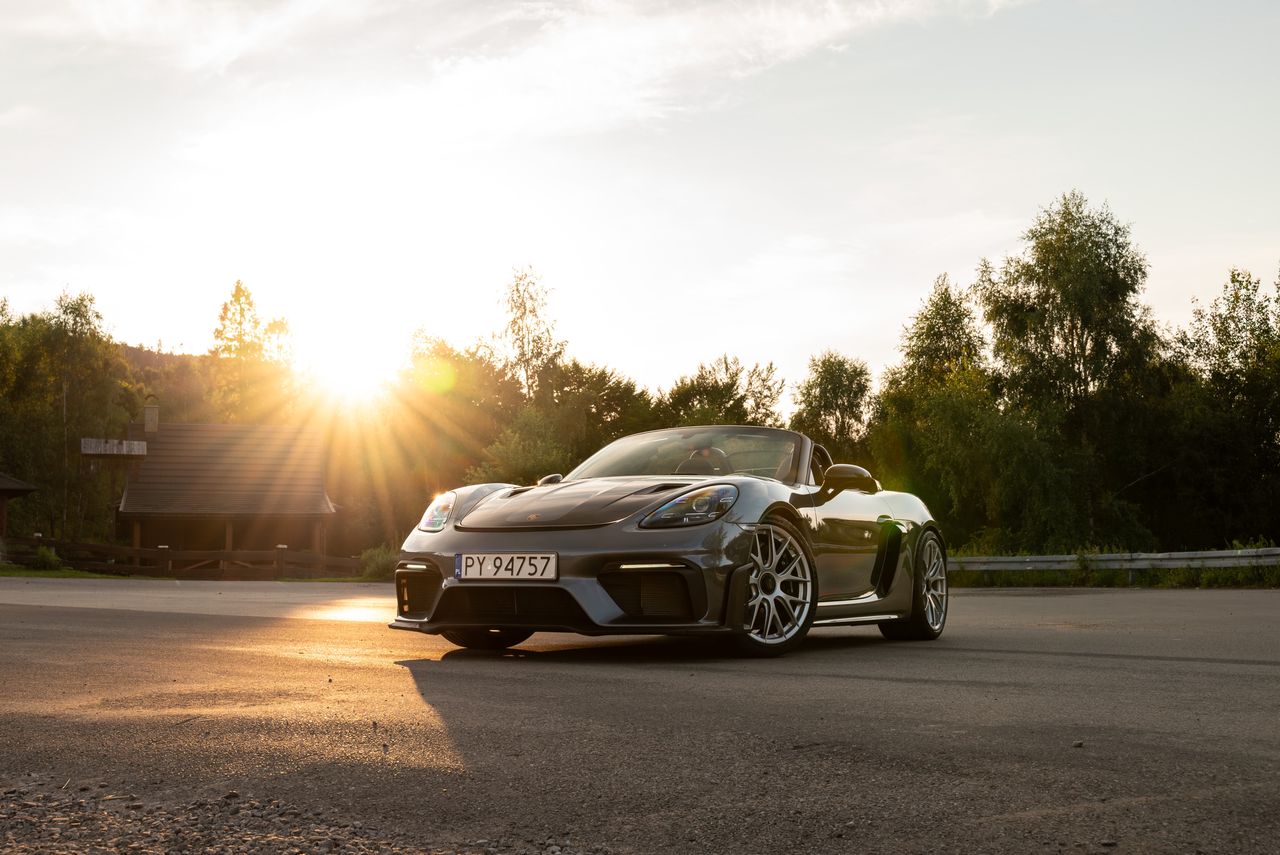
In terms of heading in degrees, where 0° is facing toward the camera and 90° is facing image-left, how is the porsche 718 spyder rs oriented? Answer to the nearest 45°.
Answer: approximately 45°

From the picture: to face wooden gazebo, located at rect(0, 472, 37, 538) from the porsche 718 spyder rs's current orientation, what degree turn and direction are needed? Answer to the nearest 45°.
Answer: approximately 90° to its right

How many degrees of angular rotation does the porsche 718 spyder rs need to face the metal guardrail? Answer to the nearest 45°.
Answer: approximately 180°

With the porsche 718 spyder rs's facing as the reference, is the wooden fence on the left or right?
on its right

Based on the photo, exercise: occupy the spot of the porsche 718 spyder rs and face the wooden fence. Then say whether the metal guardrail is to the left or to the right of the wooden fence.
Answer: right

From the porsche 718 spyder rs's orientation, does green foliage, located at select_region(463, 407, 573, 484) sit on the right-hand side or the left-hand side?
on its right

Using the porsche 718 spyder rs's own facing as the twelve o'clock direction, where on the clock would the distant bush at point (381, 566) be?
The distant bush is roughly at 4 o'clock from the porsche 718 spyder rs.
